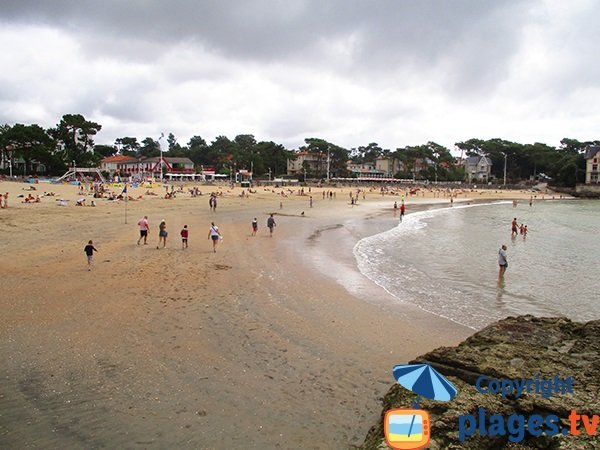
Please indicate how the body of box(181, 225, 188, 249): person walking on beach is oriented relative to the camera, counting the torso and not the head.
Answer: away from the camera

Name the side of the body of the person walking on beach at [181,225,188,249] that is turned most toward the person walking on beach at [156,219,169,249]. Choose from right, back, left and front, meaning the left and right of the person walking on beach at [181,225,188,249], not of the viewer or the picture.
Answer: left
